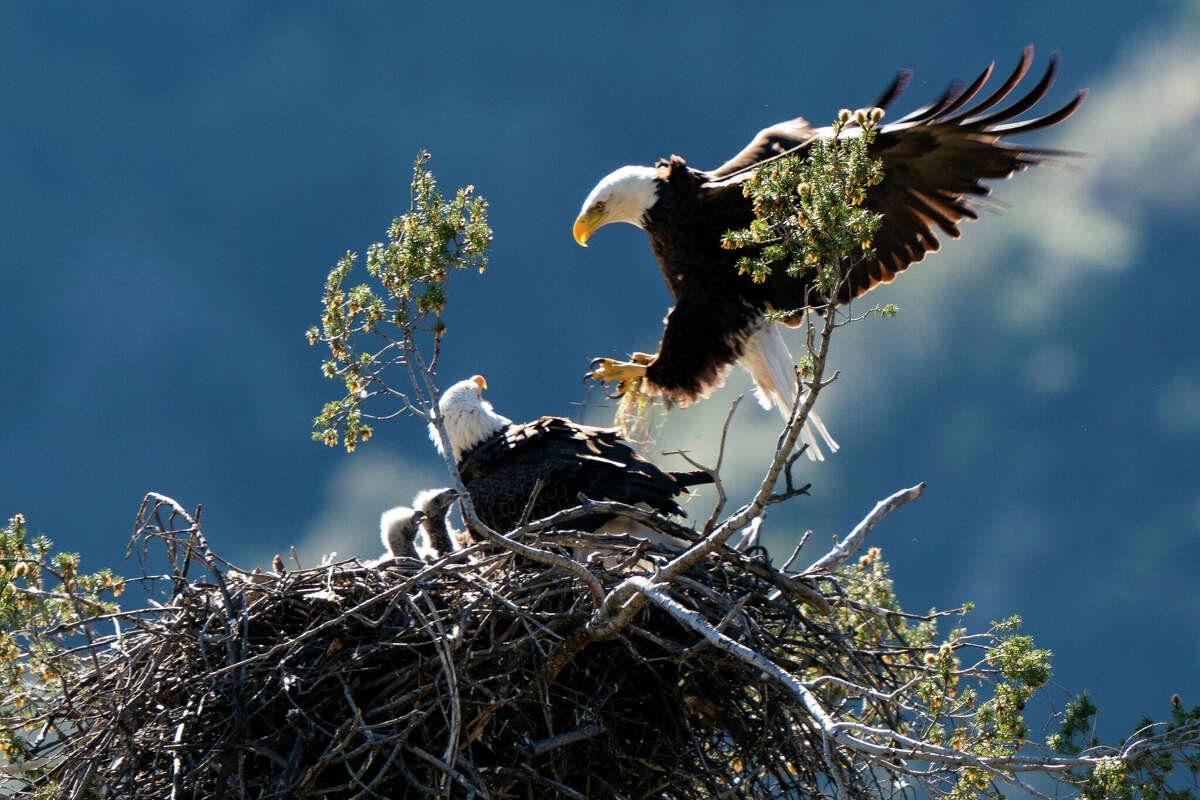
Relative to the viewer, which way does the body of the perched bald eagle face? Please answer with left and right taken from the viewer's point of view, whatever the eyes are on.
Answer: facing to the left of the viewer

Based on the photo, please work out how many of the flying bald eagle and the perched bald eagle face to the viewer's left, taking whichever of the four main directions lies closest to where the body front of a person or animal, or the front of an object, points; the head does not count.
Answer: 2

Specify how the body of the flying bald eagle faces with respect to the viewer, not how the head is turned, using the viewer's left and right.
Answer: facing to the left of the viewer
